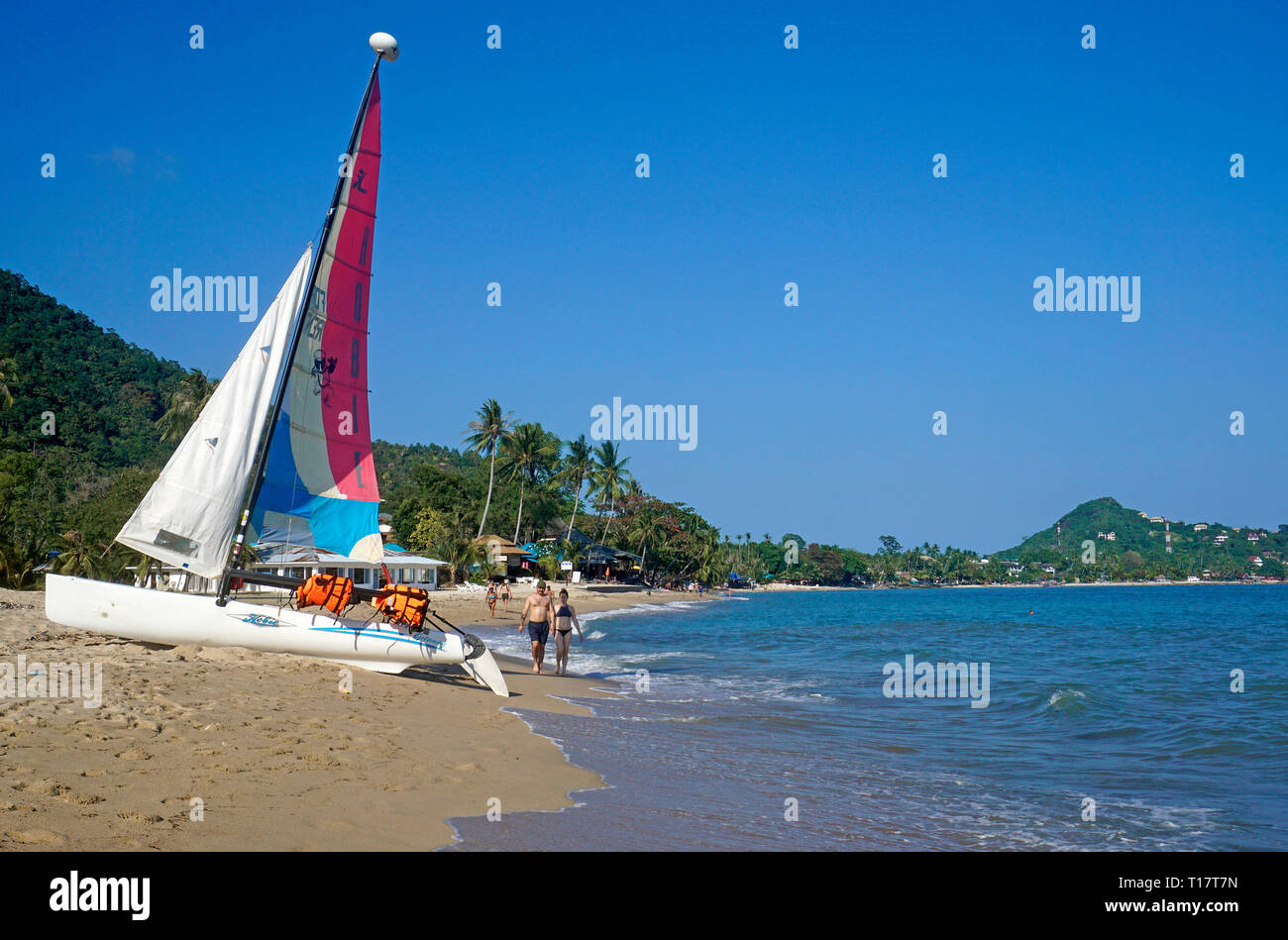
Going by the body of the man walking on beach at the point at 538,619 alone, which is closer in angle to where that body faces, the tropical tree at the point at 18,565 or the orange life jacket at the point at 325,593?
the orange life jacket

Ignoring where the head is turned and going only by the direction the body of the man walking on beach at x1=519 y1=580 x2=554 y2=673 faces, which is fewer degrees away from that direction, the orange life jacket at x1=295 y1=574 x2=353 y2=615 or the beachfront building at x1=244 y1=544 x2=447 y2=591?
the orange life jacket

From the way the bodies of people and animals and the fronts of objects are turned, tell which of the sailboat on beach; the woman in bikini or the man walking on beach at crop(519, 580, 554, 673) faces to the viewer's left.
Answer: the sailboat on beach

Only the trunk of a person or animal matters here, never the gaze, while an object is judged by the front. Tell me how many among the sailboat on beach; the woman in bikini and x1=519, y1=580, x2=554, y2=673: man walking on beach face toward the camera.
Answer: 2

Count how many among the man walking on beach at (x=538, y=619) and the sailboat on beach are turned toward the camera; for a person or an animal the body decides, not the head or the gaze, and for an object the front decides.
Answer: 1

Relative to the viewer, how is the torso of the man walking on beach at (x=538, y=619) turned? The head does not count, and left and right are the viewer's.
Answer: facing the viewer

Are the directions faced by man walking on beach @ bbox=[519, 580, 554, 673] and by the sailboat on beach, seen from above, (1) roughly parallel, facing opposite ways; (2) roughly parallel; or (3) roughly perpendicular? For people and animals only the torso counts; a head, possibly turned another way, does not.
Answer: roughly perpendicular
